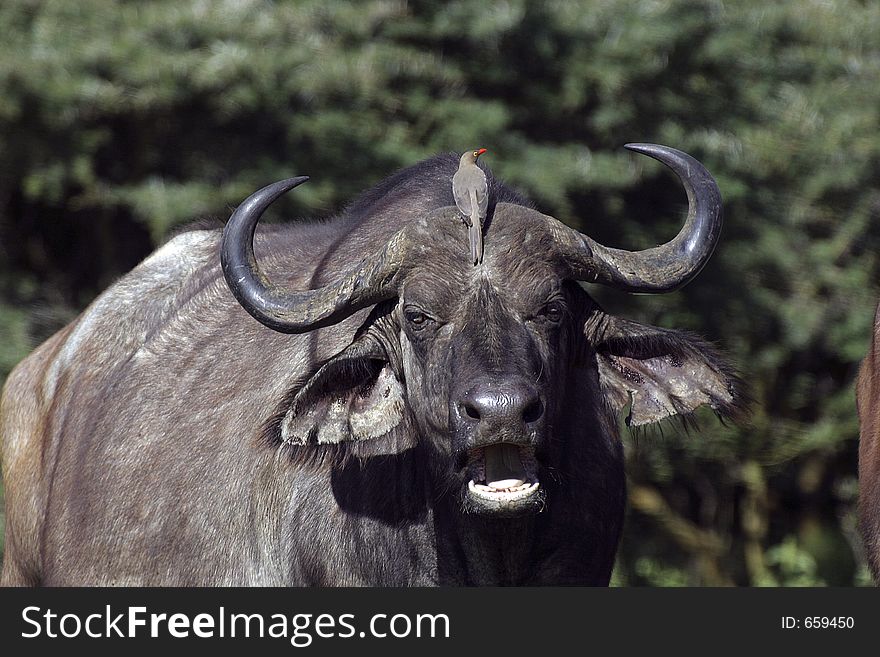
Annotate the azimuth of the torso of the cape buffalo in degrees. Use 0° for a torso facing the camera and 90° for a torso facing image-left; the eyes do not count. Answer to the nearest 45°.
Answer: approximately 315°

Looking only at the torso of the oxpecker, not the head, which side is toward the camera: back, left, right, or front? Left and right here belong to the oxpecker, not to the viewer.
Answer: back
